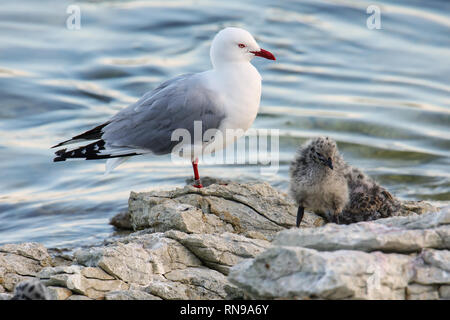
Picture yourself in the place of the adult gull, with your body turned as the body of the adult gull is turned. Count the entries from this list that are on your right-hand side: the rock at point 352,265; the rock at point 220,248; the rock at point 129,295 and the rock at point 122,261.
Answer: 4

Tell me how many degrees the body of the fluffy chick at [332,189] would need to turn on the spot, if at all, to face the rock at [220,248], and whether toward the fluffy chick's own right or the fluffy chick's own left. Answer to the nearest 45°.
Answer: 0° — it already faces it

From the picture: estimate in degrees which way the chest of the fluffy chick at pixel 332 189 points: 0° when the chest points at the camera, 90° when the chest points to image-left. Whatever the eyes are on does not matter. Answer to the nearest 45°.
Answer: approximately 45°

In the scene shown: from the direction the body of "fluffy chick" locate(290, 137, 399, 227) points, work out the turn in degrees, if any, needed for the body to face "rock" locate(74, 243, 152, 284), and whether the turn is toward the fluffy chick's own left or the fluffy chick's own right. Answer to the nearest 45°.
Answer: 0° — it already faces it

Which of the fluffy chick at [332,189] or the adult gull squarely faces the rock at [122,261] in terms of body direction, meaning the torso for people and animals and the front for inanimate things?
the fluffy chick

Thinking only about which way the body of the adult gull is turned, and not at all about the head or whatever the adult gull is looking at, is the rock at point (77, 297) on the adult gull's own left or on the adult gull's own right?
on the adult gull's own right

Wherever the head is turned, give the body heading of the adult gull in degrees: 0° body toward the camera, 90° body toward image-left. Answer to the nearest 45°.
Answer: approximately 270°

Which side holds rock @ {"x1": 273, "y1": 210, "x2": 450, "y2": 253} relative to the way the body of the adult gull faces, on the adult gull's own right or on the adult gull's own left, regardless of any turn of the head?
on the adult gull's own right

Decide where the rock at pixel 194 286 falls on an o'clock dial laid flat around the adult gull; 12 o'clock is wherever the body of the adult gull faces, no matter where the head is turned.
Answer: The rock is roughly at 3 o'clock from the adult gull.

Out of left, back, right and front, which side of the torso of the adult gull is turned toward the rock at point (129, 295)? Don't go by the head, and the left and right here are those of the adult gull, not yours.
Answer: right

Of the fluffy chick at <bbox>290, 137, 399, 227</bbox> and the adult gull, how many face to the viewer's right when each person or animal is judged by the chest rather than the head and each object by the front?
1

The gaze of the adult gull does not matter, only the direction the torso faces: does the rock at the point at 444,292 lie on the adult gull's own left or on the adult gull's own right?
on the adult gull's own right

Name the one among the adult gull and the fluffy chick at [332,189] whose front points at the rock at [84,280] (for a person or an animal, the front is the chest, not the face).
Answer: the fluffy chick
